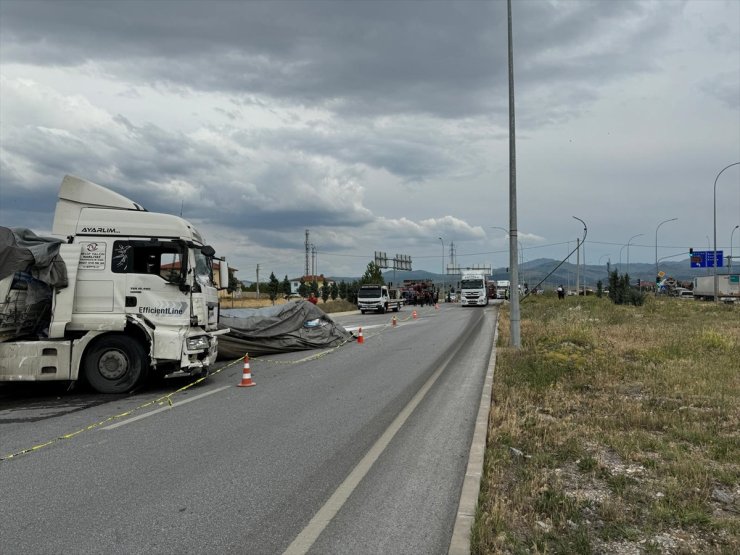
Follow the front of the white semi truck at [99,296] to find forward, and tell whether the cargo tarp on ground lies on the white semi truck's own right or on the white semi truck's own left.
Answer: on the white semi truck's own left

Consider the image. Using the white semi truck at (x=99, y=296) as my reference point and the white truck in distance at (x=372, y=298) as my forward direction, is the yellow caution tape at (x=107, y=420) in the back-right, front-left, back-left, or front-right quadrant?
back-right

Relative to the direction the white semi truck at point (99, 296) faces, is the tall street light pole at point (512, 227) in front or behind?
in front

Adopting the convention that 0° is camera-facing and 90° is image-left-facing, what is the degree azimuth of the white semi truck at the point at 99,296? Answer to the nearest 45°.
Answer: approximately 270°

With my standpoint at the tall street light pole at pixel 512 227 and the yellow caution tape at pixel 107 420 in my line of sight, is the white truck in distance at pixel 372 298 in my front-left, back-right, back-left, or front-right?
back-right

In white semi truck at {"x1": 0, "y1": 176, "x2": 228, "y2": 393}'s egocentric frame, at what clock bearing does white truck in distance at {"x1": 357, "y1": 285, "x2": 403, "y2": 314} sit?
The white truck in distance is roughly at 10 o'clock from the white semi truck.

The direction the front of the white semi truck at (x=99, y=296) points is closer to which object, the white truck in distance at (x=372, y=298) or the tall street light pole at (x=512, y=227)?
the tall street light pole

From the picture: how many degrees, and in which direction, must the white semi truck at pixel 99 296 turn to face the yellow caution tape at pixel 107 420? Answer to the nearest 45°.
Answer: approximately 90° to its right

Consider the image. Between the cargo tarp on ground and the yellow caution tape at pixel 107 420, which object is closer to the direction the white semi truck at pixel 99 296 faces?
the cargo tarp on ground
